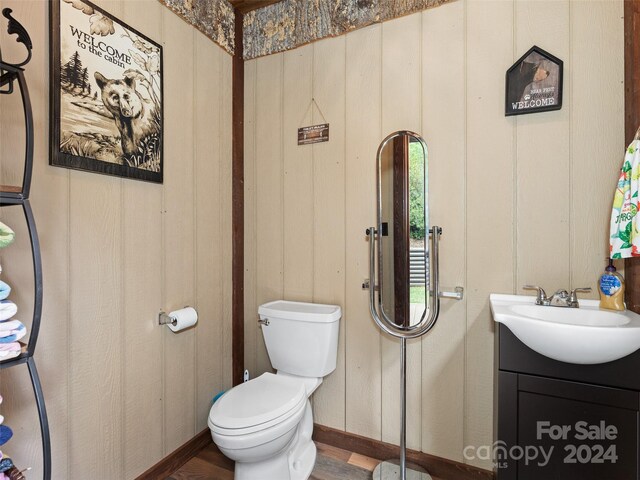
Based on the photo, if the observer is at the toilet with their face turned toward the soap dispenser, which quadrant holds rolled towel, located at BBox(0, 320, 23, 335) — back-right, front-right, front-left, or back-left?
back-right

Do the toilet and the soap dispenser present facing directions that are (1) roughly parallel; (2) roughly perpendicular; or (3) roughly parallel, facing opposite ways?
roughly parallel

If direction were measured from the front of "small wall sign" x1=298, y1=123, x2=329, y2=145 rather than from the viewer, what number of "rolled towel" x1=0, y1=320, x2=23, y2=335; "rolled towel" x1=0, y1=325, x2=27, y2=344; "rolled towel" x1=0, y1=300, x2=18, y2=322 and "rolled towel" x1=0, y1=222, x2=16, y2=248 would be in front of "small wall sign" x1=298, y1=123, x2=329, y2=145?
4

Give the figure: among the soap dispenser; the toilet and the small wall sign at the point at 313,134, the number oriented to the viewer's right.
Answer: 0

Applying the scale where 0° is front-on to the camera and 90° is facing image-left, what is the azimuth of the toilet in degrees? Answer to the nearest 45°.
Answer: approximately 45°

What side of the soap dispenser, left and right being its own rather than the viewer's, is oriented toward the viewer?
front

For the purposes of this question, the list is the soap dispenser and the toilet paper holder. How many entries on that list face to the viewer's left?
0

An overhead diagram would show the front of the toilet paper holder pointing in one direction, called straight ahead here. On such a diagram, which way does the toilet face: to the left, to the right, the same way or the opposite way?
to the right

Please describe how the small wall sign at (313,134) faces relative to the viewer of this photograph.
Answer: facing the viewer and to the left of the viewer

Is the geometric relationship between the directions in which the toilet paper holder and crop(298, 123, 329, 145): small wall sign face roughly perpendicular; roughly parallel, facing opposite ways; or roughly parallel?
roughly perpendicular

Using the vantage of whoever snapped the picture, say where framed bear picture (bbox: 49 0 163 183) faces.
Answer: facing the viewer and to the right of the viewer
